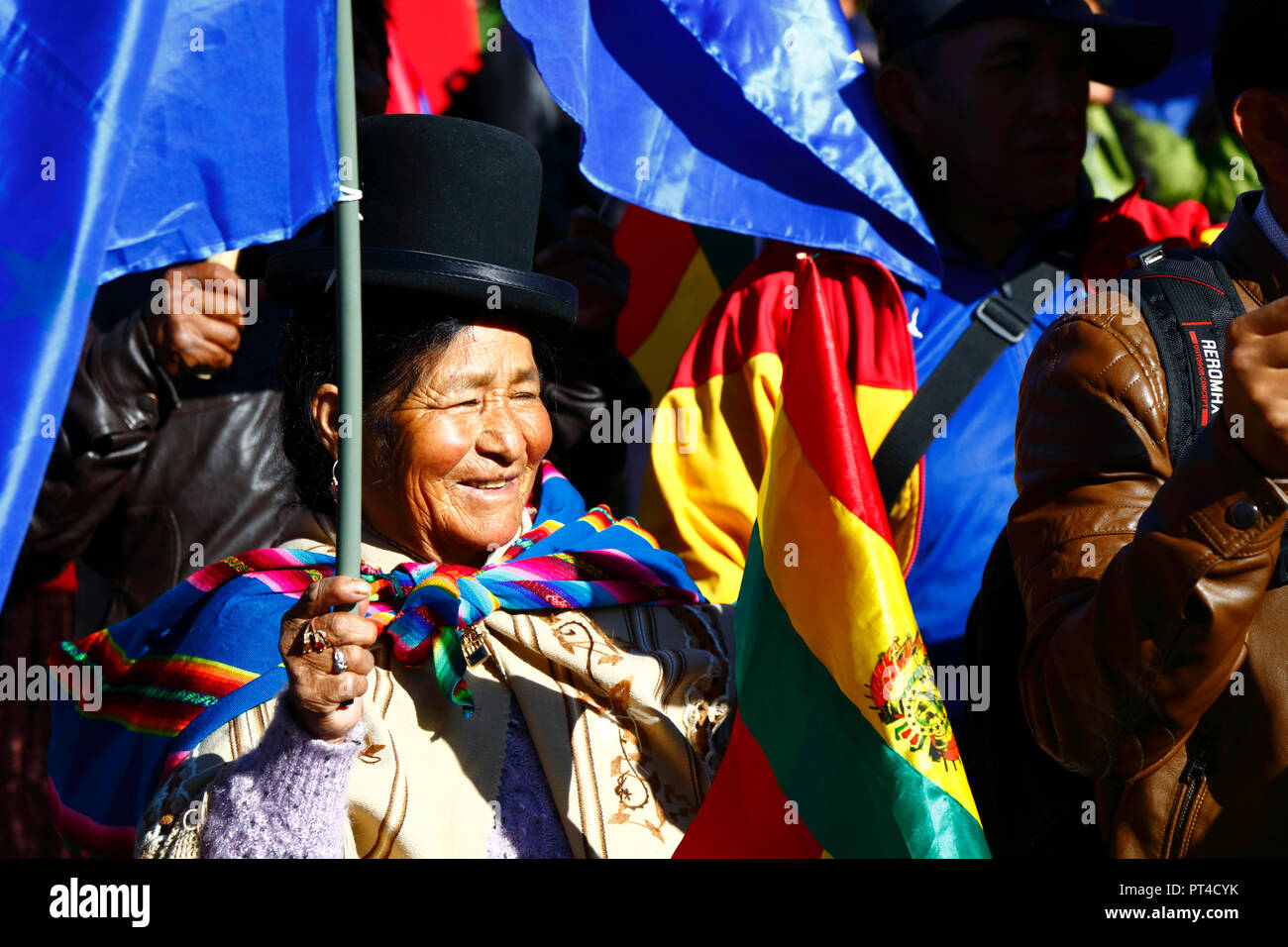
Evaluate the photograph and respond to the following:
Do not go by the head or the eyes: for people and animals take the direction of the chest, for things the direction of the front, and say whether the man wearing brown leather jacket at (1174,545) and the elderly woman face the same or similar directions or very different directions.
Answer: same or similar directions

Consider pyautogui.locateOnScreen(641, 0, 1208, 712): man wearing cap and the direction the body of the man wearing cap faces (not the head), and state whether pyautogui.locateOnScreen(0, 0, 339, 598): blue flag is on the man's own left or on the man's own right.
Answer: on the man's own right

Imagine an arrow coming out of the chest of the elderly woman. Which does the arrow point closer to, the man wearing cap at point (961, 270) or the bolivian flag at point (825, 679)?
the bolivian flag

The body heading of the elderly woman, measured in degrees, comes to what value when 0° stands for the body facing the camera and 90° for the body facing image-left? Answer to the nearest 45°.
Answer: approximately 315°

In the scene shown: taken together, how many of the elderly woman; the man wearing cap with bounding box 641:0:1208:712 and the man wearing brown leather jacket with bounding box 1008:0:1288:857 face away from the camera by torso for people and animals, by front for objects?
0

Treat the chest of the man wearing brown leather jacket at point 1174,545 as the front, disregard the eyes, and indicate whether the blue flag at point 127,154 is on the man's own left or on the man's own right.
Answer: on the man's own right

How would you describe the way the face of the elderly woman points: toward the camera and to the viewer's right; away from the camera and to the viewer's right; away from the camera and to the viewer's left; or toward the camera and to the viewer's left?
toward the camera and to the viewer's right
